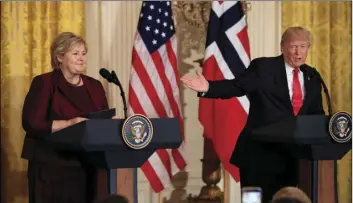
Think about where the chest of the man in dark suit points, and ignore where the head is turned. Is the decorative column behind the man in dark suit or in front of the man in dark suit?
behind

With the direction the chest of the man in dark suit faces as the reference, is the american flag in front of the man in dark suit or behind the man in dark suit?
behind
